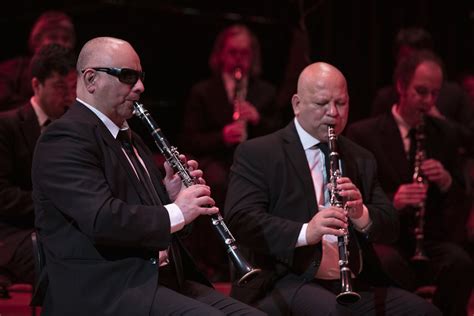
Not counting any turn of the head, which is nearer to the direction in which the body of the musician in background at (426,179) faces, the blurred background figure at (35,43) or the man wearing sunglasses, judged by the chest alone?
the man wearing sunglasses

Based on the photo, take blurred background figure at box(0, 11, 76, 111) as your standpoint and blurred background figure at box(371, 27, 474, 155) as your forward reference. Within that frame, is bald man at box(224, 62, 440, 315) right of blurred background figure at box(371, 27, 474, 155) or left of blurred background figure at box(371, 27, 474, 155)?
right

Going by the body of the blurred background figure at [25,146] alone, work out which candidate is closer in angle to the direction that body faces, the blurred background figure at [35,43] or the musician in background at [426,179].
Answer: the musician in background

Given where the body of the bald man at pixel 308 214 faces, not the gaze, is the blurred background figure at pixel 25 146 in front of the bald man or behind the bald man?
behind

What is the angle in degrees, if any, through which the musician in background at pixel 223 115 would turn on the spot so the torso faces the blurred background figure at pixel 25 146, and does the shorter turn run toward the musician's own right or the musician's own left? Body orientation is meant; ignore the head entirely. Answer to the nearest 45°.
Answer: approximately 45° to the musician's own right

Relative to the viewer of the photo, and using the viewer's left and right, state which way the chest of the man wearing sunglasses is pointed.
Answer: facing to the right of the viewer

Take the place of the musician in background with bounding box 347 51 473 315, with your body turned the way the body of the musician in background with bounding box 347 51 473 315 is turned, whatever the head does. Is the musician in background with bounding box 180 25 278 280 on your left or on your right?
on your right

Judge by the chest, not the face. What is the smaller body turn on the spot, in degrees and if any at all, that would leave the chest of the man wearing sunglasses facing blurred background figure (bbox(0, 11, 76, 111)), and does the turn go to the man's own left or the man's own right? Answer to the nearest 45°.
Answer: approximately 90° to the man's own left

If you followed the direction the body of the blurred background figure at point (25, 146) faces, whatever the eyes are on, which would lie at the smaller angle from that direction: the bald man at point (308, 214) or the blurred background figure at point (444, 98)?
the bald man

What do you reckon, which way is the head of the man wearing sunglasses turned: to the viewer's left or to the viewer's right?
to the viewer's right

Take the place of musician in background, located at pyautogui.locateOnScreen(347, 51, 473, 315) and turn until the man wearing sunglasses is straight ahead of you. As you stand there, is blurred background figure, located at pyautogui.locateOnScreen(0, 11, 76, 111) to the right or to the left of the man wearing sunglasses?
right

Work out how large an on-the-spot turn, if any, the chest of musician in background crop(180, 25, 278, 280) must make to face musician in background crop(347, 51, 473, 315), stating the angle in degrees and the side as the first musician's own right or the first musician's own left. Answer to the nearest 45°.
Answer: approximately 45° to the first musician's own left

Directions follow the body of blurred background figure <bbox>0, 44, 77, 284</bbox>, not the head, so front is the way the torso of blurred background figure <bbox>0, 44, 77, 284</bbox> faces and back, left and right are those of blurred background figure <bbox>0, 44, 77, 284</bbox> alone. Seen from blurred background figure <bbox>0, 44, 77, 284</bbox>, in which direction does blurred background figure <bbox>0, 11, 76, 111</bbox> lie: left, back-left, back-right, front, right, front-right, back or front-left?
back-left

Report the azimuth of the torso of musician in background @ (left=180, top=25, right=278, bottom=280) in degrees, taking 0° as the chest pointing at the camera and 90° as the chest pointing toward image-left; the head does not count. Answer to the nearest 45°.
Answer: approximately 0°
